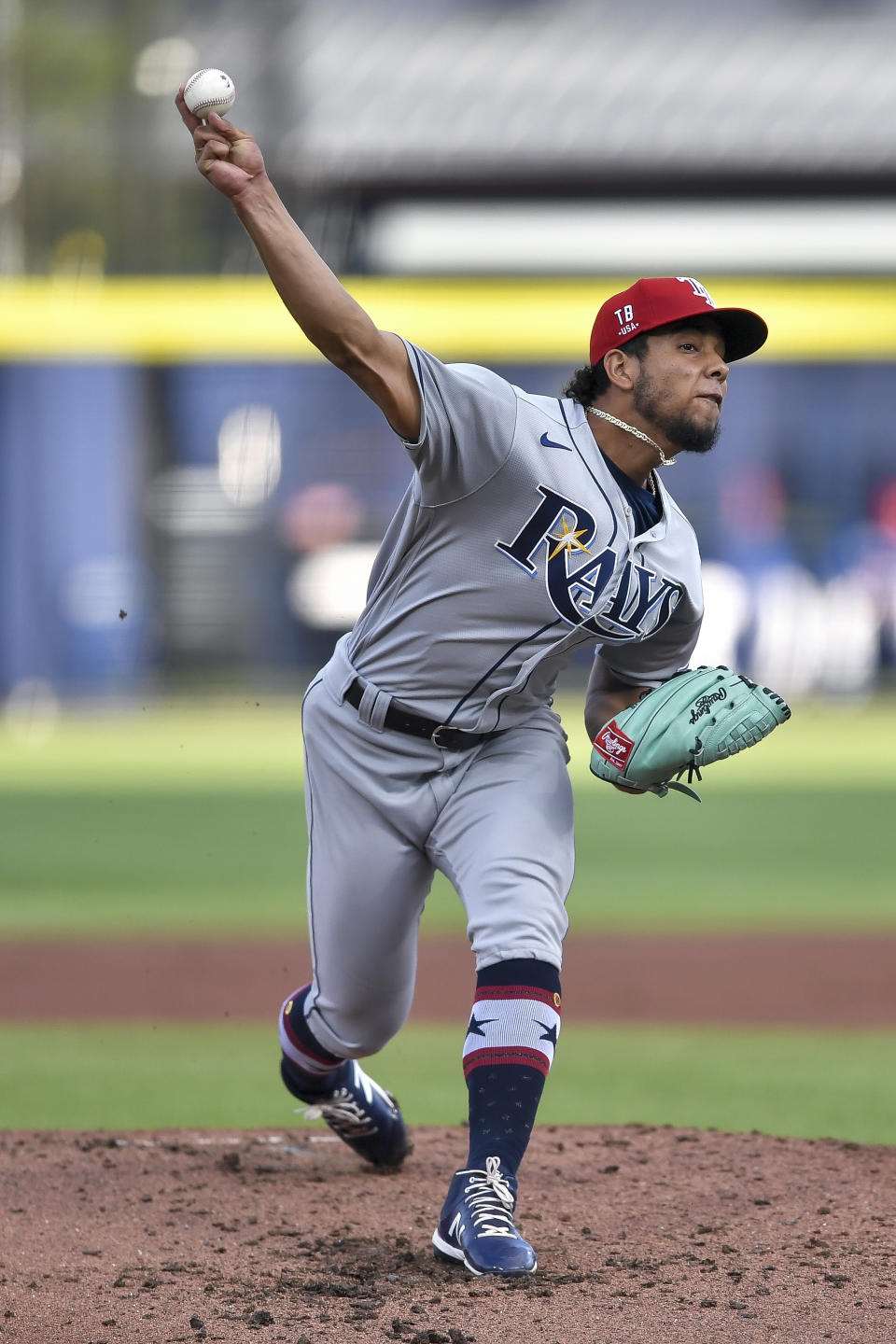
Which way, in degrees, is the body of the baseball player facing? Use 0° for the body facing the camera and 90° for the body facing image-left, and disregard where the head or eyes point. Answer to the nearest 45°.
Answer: approximately 315°
